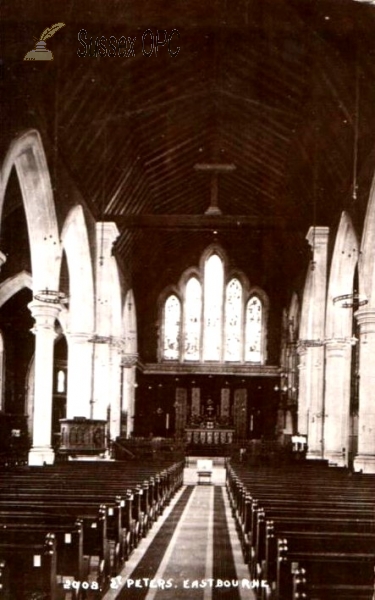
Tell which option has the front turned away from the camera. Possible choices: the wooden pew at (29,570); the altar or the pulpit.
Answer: the wooden pew

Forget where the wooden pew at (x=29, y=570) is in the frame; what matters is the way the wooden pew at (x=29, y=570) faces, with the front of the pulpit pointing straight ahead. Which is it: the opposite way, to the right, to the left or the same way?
the opposite way

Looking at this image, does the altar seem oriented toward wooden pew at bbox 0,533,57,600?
yes

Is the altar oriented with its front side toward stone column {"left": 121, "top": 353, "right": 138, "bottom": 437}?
no

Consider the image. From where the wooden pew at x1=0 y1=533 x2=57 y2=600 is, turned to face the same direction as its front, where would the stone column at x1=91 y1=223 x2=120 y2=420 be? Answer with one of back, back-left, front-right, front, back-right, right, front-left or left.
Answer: front

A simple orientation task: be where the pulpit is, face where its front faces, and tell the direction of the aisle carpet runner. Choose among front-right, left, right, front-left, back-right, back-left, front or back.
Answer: front

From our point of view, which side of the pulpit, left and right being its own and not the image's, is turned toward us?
front

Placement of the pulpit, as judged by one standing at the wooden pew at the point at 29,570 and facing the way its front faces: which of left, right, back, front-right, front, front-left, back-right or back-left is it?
front

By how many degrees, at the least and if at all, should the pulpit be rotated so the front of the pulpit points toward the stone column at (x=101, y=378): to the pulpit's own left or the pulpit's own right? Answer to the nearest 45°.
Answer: approximately 180°

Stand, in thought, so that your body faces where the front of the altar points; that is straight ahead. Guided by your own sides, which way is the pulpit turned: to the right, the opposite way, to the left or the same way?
the same way

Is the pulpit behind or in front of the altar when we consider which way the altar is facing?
in front

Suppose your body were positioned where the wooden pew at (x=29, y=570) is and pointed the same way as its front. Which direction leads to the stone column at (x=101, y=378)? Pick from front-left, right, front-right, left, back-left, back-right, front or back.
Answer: front

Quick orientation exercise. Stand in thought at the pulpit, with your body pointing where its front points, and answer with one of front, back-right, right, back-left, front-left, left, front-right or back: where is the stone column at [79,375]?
back

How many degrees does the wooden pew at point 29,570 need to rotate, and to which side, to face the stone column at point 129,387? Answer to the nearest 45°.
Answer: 0° — it already faces it

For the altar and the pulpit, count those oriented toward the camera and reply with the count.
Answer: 2

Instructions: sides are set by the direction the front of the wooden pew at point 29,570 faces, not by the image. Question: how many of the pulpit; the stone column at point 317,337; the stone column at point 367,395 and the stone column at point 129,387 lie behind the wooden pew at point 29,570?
0

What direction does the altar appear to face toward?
toward the camera

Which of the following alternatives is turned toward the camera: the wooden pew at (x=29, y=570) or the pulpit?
the pulpit

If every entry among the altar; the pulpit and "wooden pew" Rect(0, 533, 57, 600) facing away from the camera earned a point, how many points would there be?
1
